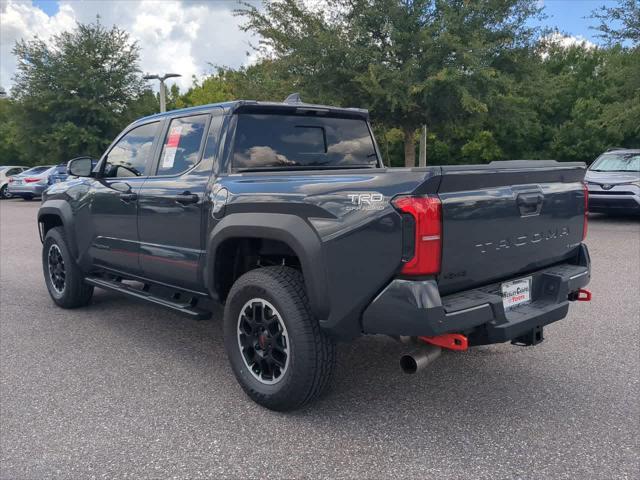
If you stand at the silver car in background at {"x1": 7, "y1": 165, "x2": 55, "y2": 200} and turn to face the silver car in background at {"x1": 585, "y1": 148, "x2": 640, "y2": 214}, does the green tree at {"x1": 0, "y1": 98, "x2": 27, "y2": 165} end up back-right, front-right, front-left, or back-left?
back-left

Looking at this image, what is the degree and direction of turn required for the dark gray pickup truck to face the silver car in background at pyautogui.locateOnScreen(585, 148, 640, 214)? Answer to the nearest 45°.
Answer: approximately 90° to its right

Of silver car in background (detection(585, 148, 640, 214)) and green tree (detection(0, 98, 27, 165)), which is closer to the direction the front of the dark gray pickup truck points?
the green tree

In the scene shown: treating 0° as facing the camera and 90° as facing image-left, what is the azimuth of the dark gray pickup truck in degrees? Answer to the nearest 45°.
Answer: approximately 135°
